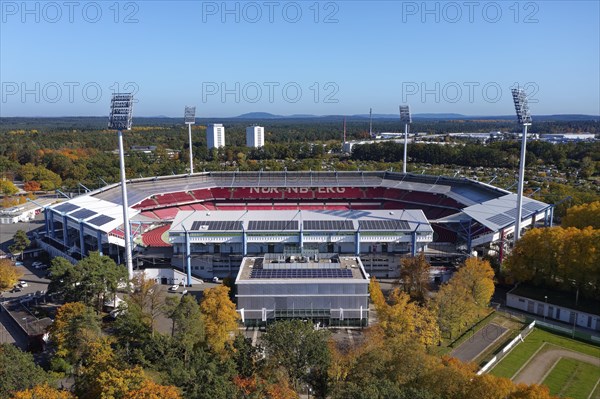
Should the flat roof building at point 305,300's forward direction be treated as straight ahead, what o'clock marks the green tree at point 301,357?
The green tree is roughly at 12 o'clock from the flat roof building.

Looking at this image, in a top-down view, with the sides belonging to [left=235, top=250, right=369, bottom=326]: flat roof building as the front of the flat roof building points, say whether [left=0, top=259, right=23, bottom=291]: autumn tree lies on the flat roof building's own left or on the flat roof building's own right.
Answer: on the flat roof building's own right

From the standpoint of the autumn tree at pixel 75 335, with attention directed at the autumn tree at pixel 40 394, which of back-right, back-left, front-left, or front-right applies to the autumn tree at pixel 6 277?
back-right

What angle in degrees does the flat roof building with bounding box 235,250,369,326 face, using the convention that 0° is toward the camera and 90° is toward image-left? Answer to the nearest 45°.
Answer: approximately 0°

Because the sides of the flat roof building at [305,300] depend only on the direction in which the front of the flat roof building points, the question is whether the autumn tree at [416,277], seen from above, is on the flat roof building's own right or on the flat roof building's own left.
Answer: on the flat roof building's own left
